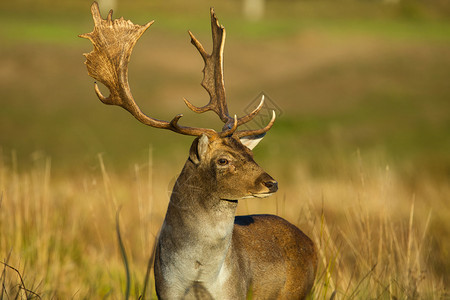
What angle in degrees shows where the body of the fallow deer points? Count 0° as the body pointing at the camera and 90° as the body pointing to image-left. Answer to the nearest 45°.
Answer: approximately 45°
